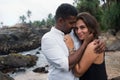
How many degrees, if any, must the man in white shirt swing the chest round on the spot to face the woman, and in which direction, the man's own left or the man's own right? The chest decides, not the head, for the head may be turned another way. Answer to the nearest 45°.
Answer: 0° — they already face them

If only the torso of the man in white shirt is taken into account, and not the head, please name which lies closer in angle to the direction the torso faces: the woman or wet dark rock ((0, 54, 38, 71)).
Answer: the woman

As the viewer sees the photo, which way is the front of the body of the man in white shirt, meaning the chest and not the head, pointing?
to the viewer's right

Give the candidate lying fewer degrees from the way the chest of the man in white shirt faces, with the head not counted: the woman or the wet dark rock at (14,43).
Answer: the woman
